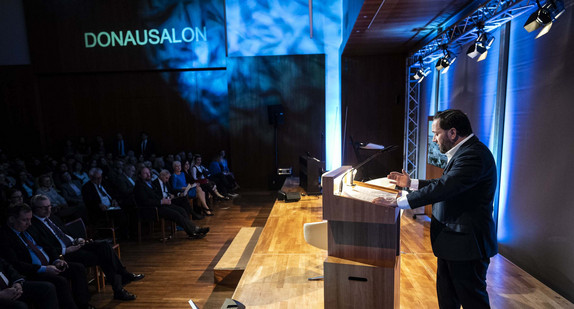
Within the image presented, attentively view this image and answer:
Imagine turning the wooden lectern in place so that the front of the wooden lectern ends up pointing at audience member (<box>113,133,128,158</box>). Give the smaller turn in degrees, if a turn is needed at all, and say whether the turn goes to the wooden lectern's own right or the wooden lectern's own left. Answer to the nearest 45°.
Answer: approximately 45° to the wooden lectern's own right

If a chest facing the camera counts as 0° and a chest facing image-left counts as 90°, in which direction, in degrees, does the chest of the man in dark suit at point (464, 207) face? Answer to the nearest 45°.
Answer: approximately 90°

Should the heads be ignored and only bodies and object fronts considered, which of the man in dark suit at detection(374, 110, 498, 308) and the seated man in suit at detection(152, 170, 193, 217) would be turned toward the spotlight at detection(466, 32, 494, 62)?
the seated man in suit

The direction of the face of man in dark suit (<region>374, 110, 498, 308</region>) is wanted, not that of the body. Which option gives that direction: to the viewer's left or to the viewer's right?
to the viewer's left

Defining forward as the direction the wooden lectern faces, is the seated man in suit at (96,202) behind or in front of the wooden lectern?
in front

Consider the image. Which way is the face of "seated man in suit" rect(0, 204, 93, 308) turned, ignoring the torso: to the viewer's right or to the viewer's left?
to the viewer's right

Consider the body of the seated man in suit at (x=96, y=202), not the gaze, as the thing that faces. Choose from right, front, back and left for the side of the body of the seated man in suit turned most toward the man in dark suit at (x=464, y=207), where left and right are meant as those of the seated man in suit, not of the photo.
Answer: front

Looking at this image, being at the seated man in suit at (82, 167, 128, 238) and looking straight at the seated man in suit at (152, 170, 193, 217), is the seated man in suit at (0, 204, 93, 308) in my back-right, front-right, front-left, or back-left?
back-right

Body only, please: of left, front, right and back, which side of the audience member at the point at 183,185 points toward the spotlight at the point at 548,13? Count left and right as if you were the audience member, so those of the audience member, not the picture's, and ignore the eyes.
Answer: front

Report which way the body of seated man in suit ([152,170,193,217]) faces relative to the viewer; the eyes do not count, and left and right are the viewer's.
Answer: facing the viewer and to the right of the viewer

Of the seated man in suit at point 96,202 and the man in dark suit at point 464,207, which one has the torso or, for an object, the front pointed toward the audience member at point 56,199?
the man in dark suit

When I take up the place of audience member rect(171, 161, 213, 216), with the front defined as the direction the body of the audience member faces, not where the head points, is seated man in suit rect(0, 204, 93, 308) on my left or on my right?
on my right

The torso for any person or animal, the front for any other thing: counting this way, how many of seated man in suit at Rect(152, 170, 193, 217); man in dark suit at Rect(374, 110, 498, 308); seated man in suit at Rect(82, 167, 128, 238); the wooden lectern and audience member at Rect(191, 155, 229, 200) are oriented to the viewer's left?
2
